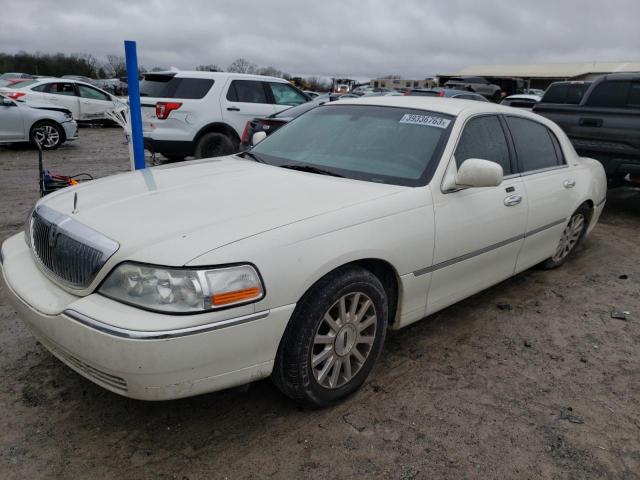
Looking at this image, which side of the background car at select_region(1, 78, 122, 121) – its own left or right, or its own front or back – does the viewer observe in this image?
right

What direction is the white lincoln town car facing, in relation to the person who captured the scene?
facing the viewer and to the left of the viewer

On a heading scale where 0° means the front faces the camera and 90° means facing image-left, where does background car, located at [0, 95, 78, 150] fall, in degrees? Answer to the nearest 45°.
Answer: approximately 270°

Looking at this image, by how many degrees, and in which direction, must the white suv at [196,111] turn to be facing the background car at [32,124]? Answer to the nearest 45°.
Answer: approximately 90° to its left

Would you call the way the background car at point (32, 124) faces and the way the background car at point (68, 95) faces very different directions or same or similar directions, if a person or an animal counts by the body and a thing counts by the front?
same or similar directions

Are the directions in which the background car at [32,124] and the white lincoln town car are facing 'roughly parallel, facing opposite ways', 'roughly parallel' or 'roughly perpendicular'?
roughly parallel, facing opposite ways

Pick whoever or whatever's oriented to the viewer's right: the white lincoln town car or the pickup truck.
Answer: the pickup truck

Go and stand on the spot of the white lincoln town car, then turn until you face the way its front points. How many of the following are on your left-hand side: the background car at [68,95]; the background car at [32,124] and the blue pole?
0

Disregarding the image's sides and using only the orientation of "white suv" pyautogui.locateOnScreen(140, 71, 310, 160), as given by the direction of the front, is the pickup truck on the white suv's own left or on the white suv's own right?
on the white suv's own right

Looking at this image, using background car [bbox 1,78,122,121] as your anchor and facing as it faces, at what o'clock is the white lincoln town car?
The white lincoln town car is roughly at 3 o'clock from the background car.

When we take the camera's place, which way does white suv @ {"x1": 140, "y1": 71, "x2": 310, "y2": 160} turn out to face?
facing away from the viewer and to the right of the viewer

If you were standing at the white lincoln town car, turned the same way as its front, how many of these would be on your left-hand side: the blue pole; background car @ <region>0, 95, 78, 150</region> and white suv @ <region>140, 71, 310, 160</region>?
0
